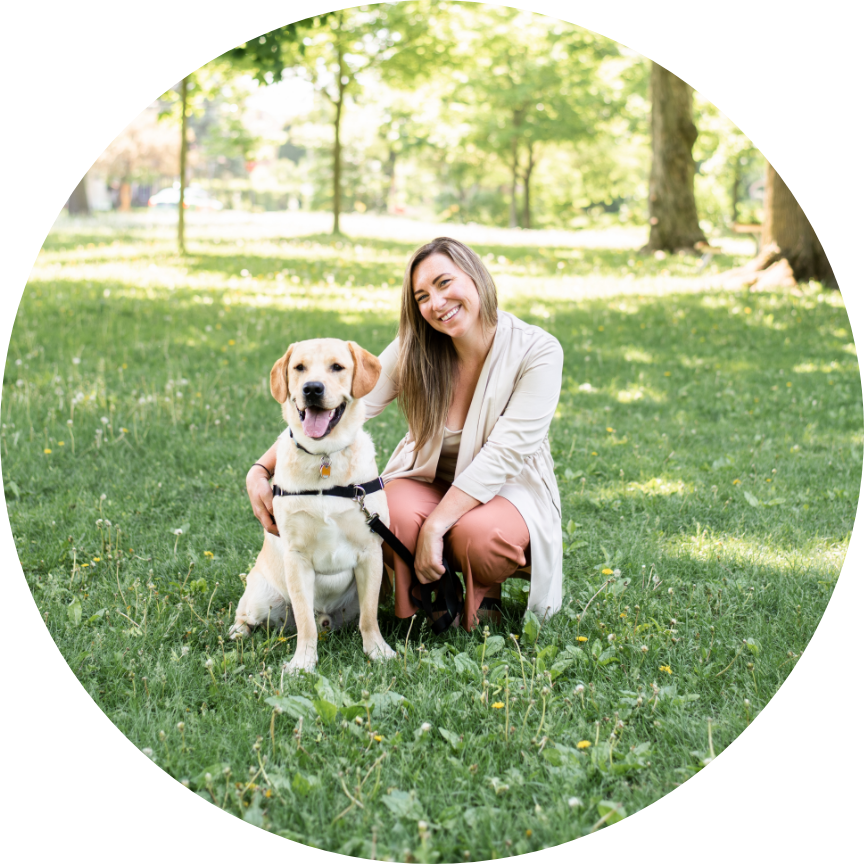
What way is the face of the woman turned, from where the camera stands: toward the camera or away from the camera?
toward the camera

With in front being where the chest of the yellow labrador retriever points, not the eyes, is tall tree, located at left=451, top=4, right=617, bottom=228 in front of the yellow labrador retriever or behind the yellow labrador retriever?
behind

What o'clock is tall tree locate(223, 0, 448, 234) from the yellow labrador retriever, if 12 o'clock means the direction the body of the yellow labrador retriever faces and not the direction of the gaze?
The tall tree is roughly at 6 o'clock from the yellow labrador retriever.

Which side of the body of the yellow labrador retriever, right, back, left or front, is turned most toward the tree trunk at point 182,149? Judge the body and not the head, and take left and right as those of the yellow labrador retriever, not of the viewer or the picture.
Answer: back

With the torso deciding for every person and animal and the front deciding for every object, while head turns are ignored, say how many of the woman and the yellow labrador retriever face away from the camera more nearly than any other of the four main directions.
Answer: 0

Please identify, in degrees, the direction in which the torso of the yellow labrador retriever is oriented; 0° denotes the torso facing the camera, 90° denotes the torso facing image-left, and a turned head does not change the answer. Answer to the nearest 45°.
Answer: approximately 0°

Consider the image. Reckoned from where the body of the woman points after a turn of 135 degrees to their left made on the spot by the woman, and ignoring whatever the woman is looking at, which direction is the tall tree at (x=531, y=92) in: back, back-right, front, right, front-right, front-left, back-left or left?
left

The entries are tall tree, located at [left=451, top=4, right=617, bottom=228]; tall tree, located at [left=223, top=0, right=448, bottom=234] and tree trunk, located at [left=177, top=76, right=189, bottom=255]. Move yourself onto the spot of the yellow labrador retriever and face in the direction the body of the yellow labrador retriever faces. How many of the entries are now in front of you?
0

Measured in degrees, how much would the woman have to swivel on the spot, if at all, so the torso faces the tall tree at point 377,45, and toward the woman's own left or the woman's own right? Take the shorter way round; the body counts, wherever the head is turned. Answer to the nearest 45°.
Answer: approximately 135° to the woman's own right

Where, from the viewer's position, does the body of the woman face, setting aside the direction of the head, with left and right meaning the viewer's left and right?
facing the viewer and to the left of the viewer
